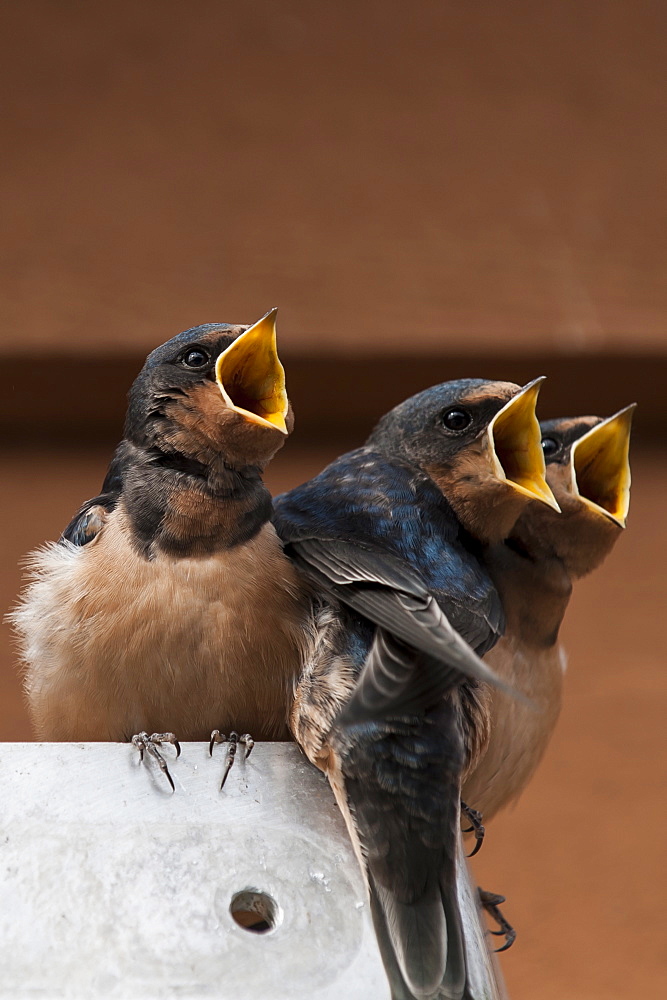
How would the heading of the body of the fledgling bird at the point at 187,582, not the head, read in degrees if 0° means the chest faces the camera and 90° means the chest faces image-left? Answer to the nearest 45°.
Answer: approximately 315°

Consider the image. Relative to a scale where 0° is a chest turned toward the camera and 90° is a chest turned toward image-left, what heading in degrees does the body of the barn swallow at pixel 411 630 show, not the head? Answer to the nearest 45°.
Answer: approximately 180°

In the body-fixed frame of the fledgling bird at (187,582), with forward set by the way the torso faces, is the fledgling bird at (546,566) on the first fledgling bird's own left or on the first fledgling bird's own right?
on the first fledgling bird's own left
